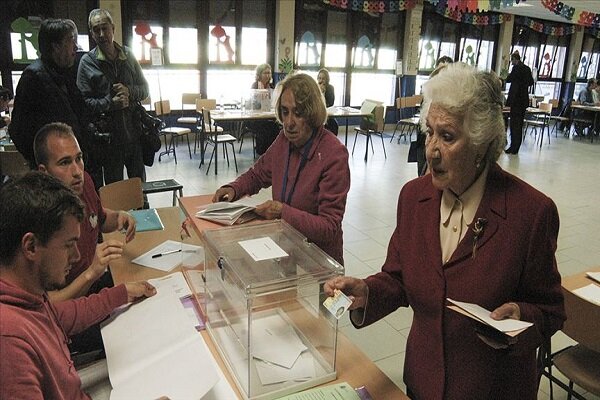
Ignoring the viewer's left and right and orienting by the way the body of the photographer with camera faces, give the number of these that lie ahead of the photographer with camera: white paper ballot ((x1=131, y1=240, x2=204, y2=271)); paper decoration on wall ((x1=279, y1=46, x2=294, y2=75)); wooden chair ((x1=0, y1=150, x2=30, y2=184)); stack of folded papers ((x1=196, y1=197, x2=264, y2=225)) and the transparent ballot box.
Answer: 3

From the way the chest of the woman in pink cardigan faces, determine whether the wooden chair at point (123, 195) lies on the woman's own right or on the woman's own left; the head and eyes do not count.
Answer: on the woman's own right

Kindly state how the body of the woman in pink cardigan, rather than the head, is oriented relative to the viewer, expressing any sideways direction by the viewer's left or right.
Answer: facing the viewer and to the left of the viewer

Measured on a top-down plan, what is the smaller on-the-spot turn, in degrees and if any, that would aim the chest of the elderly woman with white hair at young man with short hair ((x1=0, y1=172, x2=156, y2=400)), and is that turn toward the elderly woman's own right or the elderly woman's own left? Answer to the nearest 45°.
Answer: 0° — they already face them

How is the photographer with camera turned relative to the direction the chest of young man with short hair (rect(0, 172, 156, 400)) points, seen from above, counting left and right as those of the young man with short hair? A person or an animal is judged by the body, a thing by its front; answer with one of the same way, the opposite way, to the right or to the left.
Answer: to the right

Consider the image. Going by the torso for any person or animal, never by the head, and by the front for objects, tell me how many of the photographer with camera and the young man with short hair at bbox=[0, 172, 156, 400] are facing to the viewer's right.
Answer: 1

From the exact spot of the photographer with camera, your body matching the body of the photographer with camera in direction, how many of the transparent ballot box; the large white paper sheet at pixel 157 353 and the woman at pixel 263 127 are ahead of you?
2

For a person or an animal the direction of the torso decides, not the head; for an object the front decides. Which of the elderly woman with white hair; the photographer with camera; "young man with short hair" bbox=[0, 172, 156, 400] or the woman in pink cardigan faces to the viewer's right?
the young man with short hair

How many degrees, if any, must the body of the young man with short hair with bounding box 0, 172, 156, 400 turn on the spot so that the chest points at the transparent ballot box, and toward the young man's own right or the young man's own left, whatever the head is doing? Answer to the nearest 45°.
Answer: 0° — they already face it

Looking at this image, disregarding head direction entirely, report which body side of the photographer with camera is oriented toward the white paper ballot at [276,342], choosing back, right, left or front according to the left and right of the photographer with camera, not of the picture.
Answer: front

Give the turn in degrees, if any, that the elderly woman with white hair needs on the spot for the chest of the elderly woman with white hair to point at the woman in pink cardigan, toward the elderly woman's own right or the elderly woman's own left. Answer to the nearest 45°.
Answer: approximately 90° to the elderly woman's own right

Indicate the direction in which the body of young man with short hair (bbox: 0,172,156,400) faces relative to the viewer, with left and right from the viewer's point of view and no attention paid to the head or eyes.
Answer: facing to the right of the viewer

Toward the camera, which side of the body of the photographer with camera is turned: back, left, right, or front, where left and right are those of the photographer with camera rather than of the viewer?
front

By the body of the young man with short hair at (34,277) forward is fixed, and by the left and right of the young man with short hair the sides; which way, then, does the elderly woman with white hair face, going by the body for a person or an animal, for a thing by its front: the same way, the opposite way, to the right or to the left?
the opposite way

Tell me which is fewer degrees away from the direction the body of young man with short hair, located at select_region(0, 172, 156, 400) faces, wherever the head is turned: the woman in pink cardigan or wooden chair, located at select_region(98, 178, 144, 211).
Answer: the woman in pink cardigan

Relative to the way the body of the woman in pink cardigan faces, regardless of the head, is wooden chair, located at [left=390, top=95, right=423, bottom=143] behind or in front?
behind

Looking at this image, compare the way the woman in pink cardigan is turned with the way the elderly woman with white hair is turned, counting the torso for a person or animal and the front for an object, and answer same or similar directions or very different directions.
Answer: same or similar directions

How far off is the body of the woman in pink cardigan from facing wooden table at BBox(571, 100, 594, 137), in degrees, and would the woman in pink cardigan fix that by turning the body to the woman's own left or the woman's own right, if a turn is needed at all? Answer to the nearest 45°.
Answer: approximately 180°

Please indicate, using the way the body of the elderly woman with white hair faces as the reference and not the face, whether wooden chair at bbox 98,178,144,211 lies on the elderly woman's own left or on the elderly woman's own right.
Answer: on the elderly woman's own right

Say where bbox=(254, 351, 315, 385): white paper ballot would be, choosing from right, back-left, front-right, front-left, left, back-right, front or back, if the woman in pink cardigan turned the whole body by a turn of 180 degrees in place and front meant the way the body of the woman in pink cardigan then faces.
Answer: back-right

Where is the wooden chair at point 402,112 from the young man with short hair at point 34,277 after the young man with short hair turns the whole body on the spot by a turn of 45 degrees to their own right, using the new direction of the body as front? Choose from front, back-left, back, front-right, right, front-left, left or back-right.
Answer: left

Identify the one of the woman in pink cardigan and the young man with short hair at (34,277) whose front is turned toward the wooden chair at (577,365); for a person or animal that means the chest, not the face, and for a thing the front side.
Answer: the young man with short hair
